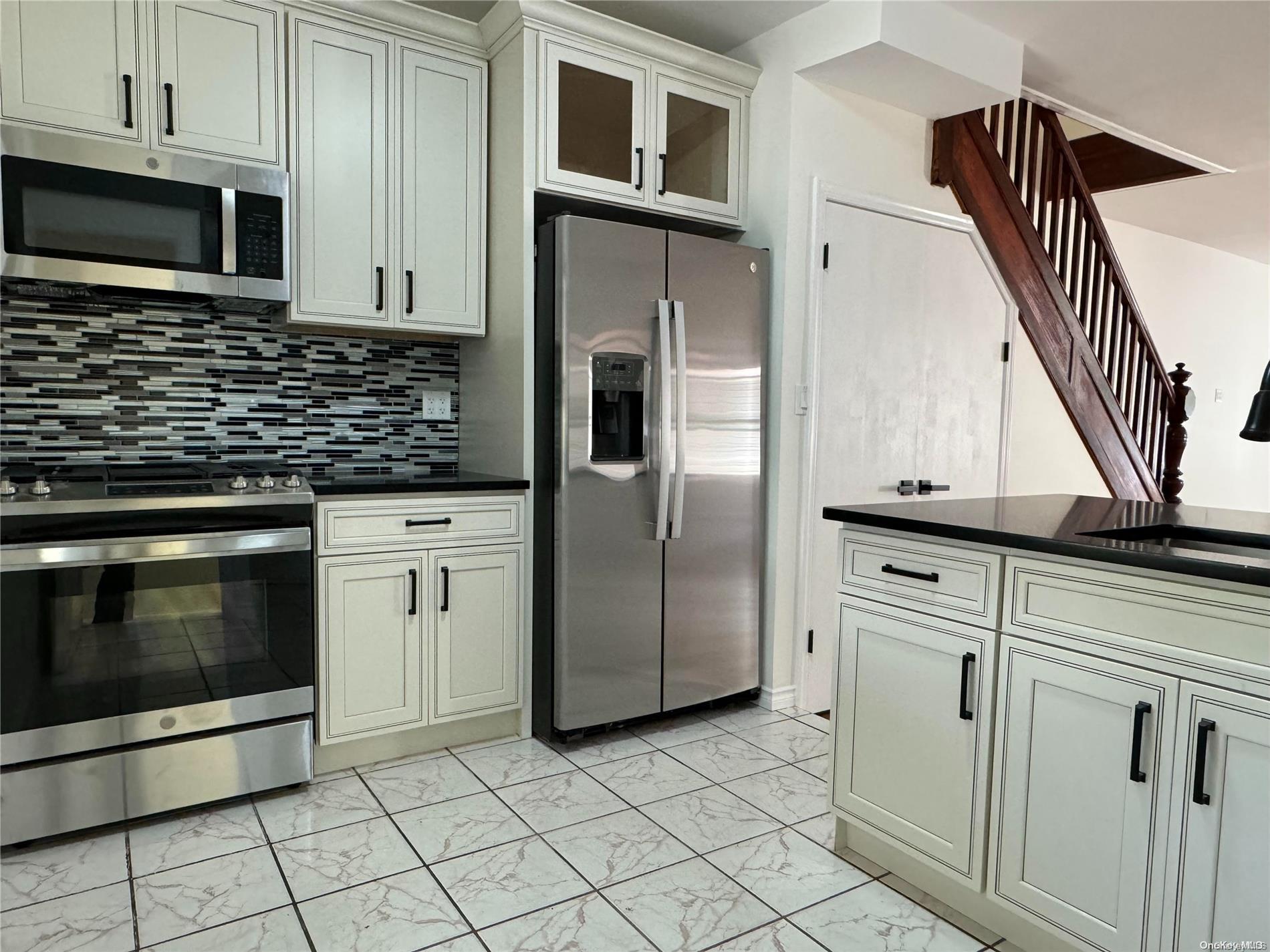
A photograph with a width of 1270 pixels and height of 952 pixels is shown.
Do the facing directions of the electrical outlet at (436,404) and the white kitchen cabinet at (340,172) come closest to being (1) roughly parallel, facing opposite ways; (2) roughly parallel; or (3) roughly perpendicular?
roughly parallel

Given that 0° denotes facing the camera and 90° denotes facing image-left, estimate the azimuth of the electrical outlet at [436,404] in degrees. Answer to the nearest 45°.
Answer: approximately 0°

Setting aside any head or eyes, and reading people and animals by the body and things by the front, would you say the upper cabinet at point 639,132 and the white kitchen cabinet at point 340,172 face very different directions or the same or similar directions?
same or similar directions

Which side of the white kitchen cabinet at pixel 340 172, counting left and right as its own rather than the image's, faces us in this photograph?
front

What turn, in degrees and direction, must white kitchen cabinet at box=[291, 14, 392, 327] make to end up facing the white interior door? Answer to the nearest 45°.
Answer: approximately 90° to its left

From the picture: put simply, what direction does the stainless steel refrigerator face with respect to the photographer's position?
facing the viewer and to the right of the viewer

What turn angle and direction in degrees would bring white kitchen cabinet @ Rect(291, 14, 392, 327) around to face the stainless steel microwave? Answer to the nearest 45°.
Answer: approximately 90° to its right

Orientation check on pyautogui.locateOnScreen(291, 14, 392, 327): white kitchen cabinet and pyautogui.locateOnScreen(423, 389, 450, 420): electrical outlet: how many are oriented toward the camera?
2

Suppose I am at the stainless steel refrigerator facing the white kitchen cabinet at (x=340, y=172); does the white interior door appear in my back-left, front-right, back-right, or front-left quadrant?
back-right

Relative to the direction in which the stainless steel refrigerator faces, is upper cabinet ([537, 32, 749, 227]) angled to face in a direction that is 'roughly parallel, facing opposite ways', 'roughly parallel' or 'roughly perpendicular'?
roughly parallel

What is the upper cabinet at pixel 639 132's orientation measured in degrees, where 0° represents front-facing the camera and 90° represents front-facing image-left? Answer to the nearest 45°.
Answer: approximately 315°
